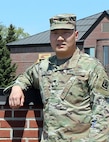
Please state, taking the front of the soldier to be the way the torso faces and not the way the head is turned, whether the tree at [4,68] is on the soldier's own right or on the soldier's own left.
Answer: on the soldier's own right

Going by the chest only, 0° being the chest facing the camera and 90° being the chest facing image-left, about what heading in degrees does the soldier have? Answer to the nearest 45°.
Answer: approximately 45°
